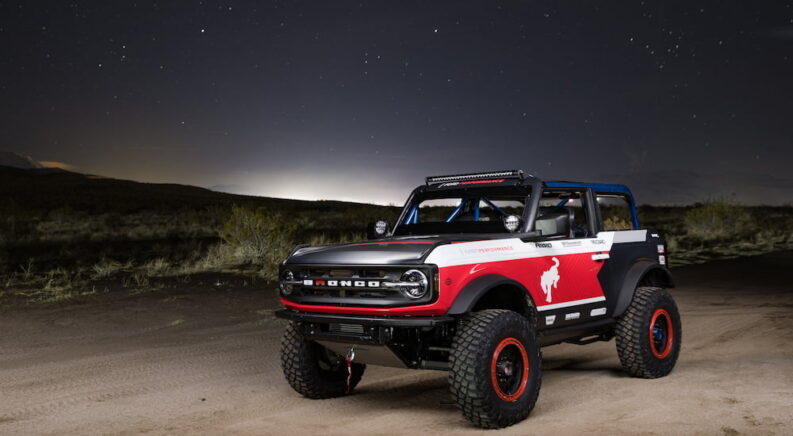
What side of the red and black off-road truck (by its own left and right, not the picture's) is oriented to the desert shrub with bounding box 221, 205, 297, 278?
right

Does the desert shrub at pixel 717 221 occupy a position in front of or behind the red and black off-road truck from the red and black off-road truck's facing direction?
behind

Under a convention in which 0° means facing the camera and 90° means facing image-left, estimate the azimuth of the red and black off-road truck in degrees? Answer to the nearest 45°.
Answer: approximately 45°

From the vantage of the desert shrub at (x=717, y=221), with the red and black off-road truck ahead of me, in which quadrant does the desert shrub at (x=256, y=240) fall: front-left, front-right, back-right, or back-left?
front-right

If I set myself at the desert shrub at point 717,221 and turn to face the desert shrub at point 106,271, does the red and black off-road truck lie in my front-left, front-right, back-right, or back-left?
front-left

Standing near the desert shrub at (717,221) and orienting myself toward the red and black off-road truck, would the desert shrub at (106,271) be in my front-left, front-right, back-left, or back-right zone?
front-right

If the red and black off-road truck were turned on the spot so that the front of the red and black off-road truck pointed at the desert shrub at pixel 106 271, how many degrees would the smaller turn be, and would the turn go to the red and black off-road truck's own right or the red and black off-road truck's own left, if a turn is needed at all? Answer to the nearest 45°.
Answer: approximately 90° to the red and black off-road truck's own right
